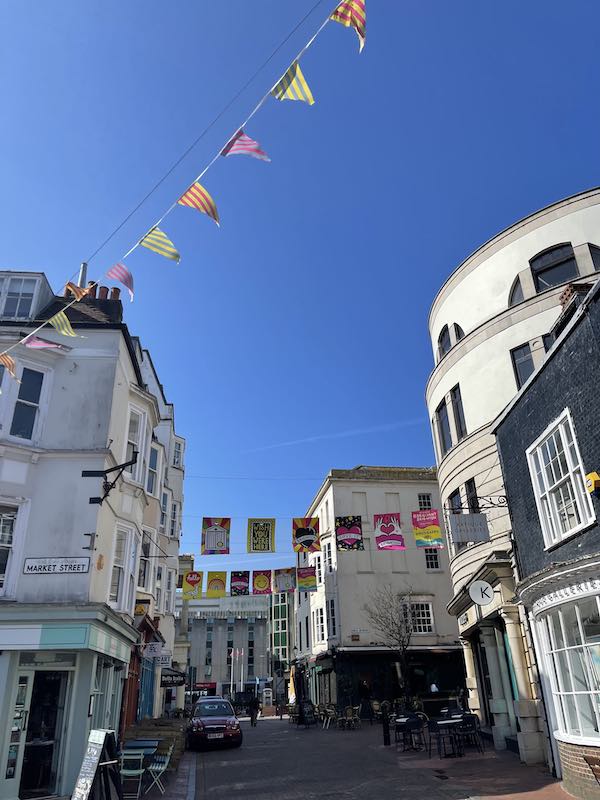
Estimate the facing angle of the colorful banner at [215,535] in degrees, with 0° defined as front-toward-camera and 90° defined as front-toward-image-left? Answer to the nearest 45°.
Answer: approximately 0°

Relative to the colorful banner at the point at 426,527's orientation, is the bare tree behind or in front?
behind

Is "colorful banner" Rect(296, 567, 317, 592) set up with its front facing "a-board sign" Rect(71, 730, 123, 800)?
yes

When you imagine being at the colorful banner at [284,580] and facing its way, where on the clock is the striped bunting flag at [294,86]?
The striped bunting flag is roughly at 12 o'clock from the colorful banner.

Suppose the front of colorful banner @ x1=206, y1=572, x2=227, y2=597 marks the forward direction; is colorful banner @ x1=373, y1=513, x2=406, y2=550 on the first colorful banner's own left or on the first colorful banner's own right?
on the first colorful banner's own left

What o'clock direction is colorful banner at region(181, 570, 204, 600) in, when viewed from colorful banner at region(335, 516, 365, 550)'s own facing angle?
colorful banner at region(181, 570, 204, 600) is roughly at 3 o'clock from colorful banner at region(335, 516, 365, 550).

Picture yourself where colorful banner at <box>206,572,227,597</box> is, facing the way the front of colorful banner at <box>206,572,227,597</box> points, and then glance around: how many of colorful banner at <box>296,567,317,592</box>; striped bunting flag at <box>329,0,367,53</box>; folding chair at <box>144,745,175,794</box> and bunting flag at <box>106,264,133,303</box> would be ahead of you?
3

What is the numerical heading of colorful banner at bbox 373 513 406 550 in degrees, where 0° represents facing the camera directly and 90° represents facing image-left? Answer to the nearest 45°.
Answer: approximately 0°
